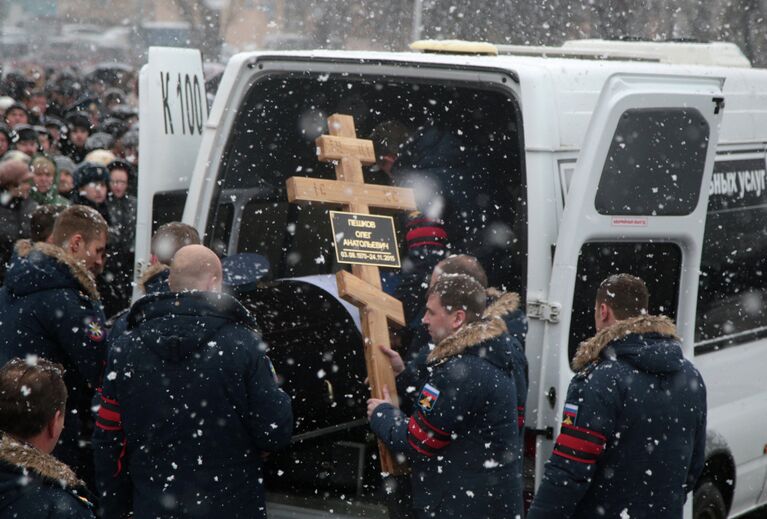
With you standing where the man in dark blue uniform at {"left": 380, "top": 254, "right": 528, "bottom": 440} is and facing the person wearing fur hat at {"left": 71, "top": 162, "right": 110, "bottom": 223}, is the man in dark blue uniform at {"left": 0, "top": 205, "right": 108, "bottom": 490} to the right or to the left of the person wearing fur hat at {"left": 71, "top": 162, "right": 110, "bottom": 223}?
left

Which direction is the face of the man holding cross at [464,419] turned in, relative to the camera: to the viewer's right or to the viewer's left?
to the viewer's left

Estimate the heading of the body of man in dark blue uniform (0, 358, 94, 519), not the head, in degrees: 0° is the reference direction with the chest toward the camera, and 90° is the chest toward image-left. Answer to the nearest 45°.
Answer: approximately 225°

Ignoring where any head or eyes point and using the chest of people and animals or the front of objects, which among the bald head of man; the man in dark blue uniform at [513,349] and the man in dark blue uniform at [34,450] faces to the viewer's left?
the man in dark blue uniform at [513,349]

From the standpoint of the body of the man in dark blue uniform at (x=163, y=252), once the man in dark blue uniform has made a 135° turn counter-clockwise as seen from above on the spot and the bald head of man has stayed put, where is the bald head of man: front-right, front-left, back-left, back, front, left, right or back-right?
left

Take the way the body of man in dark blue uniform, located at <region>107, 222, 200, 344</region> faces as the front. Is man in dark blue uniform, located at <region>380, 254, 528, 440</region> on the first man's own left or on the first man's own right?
on the first man's own right

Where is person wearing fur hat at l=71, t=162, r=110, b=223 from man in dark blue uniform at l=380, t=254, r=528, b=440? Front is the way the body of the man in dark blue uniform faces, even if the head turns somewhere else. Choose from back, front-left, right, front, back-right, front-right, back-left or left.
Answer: front-right

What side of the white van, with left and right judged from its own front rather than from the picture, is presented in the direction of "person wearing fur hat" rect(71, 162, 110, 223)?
left

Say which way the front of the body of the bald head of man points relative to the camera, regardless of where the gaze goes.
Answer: away from the camera

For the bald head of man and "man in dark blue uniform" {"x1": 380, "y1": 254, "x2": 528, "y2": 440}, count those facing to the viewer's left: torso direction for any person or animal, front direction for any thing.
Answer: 1

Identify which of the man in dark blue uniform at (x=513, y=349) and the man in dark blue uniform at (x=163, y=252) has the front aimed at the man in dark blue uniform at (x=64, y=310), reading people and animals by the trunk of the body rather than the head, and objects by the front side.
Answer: the man in dark blue uniform at (x=513, y=349)

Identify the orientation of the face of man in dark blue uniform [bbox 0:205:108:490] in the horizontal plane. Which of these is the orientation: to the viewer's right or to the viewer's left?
to the viewer's right

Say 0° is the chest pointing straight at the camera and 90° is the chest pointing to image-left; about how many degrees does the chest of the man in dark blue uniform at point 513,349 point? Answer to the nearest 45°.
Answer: approximately 90°

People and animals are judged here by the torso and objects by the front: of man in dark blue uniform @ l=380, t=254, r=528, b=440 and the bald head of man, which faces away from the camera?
the bald head of man
